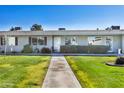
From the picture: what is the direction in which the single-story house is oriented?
toward the camera

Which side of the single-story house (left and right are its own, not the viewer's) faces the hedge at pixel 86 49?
left

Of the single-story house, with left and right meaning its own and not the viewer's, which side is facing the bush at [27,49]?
right
